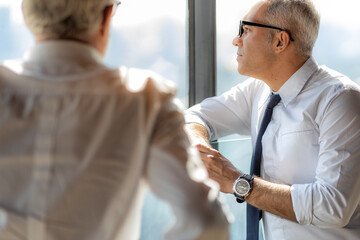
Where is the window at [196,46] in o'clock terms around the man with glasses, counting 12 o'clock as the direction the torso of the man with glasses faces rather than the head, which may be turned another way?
The window is roughly at 3 o'clock from the man with glasses.

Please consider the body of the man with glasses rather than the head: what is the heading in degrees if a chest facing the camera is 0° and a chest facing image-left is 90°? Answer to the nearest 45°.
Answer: approximately 45°

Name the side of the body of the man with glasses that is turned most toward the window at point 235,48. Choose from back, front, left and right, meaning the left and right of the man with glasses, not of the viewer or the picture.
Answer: right
